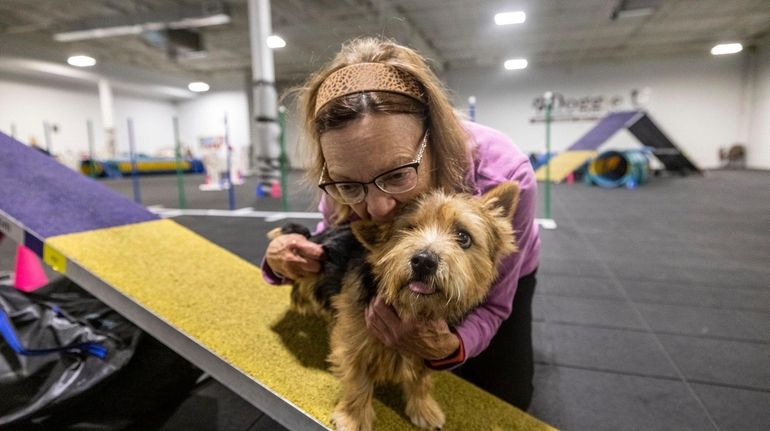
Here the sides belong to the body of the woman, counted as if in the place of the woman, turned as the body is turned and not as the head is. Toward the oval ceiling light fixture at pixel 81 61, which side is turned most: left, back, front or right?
right

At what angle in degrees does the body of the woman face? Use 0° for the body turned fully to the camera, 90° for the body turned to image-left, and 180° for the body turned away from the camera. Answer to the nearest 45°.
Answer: approximately 45°

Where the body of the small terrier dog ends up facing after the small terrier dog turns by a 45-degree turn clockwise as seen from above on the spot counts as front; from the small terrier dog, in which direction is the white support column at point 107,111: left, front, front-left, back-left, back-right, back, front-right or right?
back-right

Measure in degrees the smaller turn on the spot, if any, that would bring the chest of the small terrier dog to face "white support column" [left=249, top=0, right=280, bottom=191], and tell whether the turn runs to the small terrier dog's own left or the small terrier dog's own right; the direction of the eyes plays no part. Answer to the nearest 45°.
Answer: approximately 135° to the small terrier dog's own left

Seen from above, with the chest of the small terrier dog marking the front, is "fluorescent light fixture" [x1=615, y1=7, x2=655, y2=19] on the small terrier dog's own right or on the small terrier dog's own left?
on the small terrier dog's own left

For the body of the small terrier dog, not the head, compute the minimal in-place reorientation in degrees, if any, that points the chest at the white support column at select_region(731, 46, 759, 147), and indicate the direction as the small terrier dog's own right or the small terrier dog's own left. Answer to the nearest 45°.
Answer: approximately 90° to the small terrier dog's own left

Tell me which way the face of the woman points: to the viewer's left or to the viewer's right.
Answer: to the viewer's left

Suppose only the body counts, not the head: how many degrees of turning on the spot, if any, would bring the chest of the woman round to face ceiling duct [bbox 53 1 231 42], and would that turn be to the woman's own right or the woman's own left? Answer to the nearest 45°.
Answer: approximately 90° to the woman's own right

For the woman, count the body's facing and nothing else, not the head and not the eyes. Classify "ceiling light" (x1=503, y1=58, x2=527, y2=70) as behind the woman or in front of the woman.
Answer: behind

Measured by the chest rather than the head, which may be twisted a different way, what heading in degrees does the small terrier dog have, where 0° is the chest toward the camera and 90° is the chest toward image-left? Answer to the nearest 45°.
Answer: approximately 315°

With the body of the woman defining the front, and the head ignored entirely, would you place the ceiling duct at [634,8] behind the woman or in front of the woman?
behind
